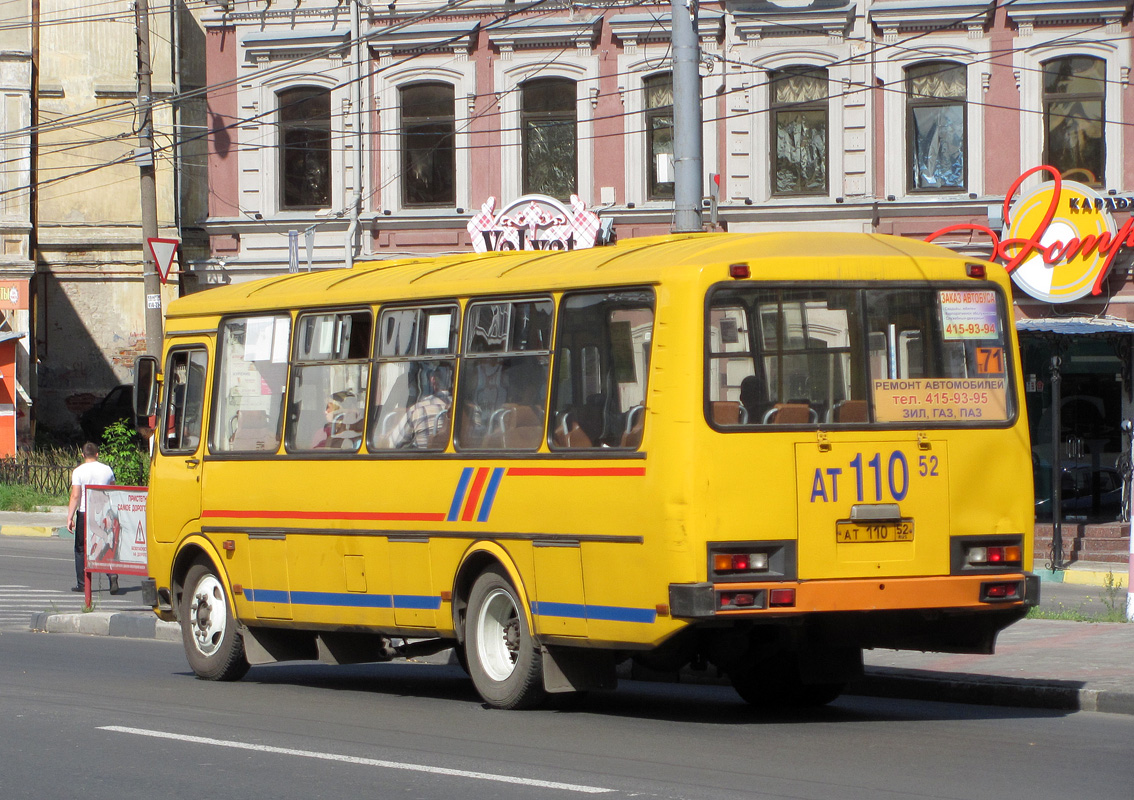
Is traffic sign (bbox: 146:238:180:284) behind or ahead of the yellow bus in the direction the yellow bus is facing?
ahead

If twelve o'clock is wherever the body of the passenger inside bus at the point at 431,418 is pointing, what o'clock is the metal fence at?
The metal fence is roughly at 1 o'clock from the passenger inside bus.

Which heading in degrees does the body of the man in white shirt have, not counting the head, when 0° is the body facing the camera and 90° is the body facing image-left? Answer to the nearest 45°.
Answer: approximately 180°

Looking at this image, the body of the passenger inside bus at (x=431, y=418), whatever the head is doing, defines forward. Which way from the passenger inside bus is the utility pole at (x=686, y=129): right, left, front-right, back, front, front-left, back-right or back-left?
right

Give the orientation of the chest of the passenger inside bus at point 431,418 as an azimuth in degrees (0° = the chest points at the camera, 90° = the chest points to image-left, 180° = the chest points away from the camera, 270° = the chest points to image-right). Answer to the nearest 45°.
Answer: approximately 135°

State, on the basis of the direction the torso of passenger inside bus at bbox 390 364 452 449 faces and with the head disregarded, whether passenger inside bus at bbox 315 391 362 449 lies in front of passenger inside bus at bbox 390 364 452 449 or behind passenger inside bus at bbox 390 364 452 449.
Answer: in front

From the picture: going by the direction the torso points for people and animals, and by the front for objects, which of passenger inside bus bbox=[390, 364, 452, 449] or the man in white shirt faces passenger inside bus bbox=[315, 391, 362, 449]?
passenger inside bus bbox=[390, 364, 452, 449]

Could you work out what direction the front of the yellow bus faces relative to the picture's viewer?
facing away from the viewer and to the left of the viewer

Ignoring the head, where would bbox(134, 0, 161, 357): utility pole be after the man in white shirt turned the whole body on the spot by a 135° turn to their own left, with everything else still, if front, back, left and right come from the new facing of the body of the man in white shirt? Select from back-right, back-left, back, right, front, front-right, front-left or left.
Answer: back-right

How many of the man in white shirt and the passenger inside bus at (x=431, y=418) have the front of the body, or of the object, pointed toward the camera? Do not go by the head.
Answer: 0
